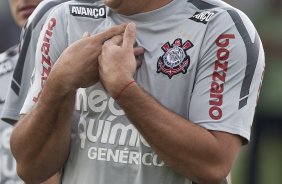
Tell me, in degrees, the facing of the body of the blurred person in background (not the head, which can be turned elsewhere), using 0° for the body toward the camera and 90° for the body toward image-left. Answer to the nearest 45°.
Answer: approximately 0°
